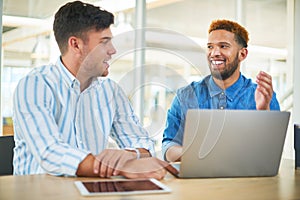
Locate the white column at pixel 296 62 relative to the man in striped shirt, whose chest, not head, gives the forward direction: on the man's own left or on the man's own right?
on the man's own left

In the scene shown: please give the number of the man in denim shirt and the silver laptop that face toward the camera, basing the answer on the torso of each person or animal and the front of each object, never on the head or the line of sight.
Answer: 1

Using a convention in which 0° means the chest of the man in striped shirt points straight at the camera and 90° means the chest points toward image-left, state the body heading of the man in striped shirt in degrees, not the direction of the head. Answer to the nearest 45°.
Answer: approximately 315°

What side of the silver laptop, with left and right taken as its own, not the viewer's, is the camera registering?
back

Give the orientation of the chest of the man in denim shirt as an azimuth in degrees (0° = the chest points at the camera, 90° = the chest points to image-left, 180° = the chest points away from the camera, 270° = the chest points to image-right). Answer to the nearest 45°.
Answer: approximately 0°

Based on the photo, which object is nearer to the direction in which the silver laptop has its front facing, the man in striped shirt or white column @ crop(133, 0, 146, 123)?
the white column

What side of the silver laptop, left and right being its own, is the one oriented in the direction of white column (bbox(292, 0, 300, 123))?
front

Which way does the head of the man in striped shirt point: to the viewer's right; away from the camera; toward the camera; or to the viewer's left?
to the viewer's right

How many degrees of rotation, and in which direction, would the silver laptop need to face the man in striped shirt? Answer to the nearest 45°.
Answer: approximately 90° to its left

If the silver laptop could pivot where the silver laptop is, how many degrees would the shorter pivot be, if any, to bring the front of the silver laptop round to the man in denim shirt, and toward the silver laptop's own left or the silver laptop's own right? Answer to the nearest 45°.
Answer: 0° — it already faces them

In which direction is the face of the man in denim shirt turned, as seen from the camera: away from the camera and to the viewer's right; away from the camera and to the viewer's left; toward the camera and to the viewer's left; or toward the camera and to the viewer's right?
toward the camera and to the viewer's left

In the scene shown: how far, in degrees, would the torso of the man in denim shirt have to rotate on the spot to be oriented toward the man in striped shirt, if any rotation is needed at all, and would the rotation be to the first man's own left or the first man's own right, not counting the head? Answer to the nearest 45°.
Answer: approximately 45° to the first man's own right

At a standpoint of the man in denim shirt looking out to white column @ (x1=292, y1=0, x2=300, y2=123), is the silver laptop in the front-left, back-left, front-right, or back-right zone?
back-right

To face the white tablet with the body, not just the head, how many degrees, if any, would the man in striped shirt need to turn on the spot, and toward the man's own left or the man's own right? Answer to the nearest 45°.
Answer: approximately 45° to the man's own right

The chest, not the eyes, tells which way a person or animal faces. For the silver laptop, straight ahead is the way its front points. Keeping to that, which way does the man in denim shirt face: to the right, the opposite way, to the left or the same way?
the opposite way

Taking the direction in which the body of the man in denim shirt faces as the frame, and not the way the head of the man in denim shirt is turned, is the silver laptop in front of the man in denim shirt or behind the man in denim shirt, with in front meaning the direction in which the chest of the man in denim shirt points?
in front

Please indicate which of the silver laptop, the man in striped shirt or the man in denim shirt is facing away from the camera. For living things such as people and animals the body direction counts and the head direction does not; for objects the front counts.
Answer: the silver laptop
